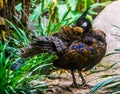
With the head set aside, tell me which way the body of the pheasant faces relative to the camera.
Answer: to the viewer's right

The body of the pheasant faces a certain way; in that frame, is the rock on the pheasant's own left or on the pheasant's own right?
on the pheasant's own left
